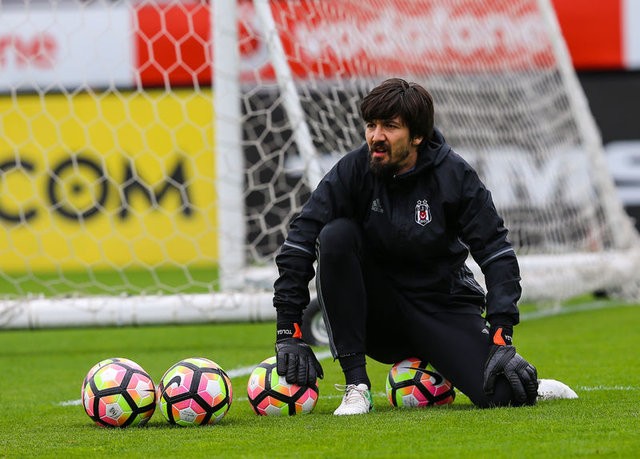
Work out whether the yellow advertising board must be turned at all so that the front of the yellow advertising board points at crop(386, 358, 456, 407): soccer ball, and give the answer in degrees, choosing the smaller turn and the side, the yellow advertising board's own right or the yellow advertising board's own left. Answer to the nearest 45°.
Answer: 0° — it already faces it

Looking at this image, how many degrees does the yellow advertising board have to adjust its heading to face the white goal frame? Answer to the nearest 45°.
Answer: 0° — it already faces it

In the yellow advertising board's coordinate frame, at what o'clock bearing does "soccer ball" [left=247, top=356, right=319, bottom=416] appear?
The soccer ball is roughly at 12 o'clock from the yellow advertising board.
